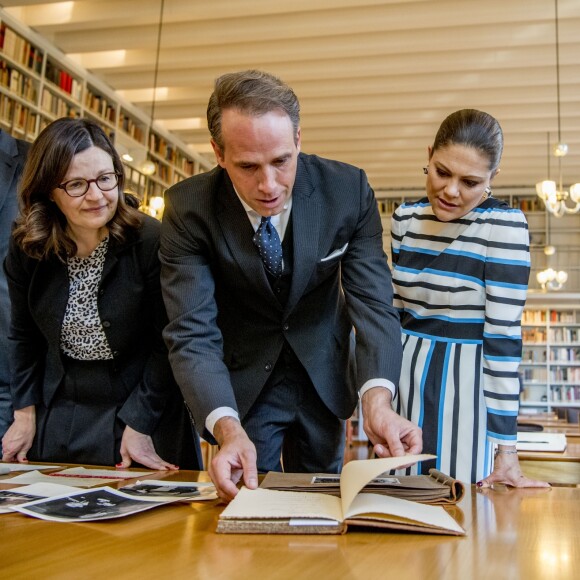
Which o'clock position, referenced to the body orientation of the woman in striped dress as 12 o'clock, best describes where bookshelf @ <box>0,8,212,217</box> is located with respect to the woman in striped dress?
The bookshelf is roughly at 3 o'clock from the woman in striped dress.

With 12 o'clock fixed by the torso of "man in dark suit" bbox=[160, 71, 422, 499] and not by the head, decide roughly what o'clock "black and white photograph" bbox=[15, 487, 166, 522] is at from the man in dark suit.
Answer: The black and white photograph is roughly at 1 o'clock from the man in dark suit.

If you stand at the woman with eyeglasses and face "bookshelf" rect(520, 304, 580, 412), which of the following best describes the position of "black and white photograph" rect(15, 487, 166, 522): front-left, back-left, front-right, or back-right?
back-right

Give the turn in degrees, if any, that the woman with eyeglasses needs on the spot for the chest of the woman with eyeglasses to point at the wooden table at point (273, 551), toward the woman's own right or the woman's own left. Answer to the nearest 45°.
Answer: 0° — they already face it

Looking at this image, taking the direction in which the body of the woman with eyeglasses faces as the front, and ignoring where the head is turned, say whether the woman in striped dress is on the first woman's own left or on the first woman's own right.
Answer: on the first woman's own left

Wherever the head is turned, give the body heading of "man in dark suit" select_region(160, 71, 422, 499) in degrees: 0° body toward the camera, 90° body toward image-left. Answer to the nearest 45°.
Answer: approximately 0°

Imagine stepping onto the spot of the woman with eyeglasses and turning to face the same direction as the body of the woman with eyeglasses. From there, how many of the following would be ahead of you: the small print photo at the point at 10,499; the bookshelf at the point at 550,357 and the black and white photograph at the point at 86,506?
2

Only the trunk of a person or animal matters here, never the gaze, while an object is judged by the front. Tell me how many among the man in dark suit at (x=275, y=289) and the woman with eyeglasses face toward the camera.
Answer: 2
